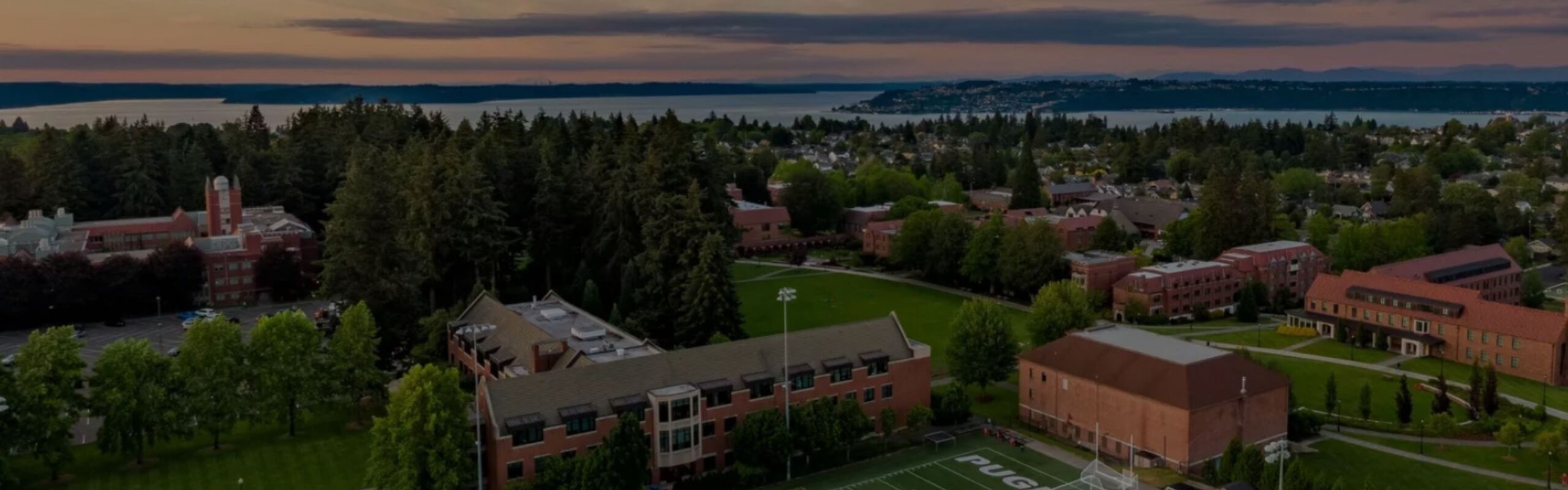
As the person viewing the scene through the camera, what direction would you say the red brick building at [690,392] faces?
facing the viewer and to the right of the viewer

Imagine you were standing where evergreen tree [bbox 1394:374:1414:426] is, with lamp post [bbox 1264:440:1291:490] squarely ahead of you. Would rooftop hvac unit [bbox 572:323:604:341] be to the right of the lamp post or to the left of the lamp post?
right

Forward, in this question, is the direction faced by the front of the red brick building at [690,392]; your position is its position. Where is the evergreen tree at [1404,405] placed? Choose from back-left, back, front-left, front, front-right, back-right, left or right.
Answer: front-left

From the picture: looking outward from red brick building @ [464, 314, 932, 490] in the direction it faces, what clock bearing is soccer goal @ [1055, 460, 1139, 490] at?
The soccer goal is roughly at 11 o'clock from the red brick building.

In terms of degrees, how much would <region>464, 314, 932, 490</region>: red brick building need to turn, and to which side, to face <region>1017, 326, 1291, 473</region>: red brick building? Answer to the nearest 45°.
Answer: approximately 45° to its left

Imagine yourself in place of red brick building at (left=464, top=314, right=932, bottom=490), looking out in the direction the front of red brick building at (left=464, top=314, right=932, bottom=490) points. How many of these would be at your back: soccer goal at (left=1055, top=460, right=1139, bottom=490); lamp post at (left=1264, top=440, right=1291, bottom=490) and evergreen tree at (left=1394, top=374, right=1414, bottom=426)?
0

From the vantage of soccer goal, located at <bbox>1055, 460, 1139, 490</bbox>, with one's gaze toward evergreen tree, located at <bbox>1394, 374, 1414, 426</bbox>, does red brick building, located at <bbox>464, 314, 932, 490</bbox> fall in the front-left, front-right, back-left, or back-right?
back-left

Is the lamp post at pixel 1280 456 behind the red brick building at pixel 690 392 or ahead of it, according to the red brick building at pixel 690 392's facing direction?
ahead

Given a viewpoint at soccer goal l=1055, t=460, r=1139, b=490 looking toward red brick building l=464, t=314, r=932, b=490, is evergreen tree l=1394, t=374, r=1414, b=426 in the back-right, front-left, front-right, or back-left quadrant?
back-right

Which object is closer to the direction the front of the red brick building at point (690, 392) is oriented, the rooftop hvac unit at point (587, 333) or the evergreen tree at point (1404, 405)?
the evergreen tree
